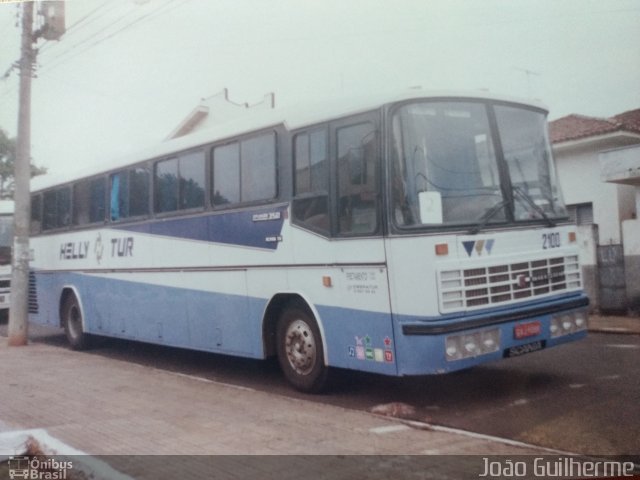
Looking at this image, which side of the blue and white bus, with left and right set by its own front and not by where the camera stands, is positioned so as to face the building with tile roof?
left

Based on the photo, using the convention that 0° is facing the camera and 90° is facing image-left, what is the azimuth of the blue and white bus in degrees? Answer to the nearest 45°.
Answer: approximately 315°

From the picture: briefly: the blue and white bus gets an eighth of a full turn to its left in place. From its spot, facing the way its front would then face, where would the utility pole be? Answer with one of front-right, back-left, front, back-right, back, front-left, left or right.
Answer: back-left

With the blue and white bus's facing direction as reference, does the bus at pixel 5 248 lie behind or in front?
behind

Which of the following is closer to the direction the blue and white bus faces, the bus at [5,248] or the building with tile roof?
the building with tile roof
